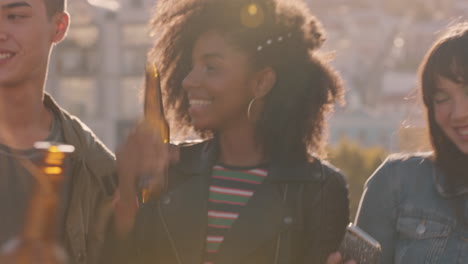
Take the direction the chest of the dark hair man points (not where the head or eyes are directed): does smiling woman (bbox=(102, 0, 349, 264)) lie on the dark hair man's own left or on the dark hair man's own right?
on the dark hair man's own left

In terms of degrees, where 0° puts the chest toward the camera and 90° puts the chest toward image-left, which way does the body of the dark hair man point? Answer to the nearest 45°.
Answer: approximately 45°

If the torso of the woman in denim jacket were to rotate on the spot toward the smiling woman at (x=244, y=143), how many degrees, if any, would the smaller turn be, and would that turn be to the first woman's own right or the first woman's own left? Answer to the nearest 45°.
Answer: approximately 90° to the first woman's own right

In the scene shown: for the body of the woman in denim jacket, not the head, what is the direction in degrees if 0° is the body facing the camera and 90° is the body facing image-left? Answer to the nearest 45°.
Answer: approximately 0°

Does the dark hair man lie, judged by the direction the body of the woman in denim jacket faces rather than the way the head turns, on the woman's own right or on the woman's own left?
on the woman's own right

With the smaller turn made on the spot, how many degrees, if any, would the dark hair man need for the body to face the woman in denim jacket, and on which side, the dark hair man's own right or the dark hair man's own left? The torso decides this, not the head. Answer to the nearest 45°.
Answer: approximately 135° to the dark hair man's own left
